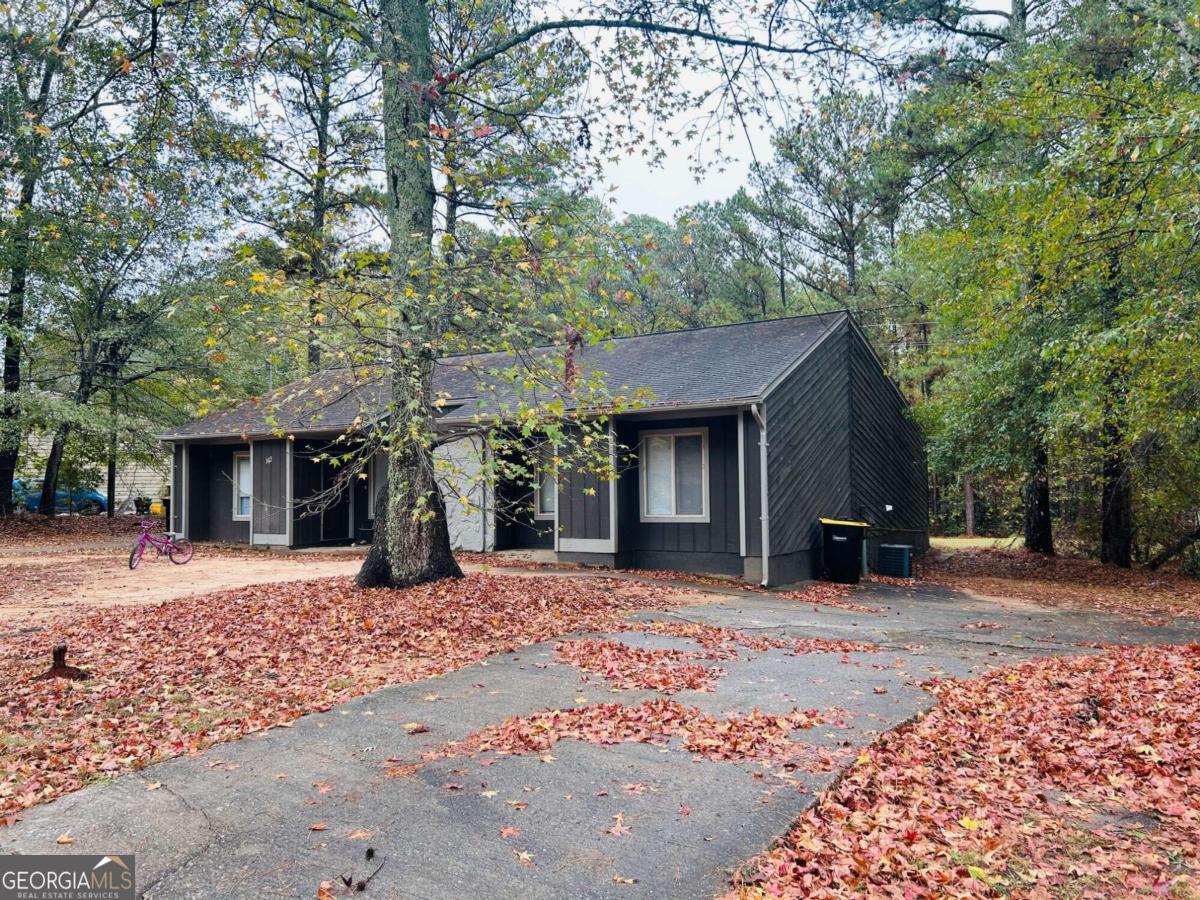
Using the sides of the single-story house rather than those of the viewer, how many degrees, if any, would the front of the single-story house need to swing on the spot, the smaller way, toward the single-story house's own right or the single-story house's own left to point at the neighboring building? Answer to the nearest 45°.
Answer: approximately 90° to the single-story house's own right

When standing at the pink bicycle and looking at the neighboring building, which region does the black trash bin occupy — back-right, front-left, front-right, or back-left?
back-right

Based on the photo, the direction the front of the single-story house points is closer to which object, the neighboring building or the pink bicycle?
the pink bicycle

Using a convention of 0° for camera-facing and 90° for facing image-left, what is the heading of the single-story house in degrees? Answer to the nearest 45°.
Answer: approximately 45°

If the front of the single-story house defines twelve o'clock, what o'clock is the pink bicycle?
The pink bicycle is roughly at 2 o'clock from the single-story house.

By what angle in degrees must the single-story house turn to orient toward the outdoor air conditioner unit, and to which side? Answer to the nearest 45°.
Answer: approximately 135° to its left

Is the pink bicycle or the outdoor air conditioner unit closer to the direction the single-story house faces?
the pink bicycle
